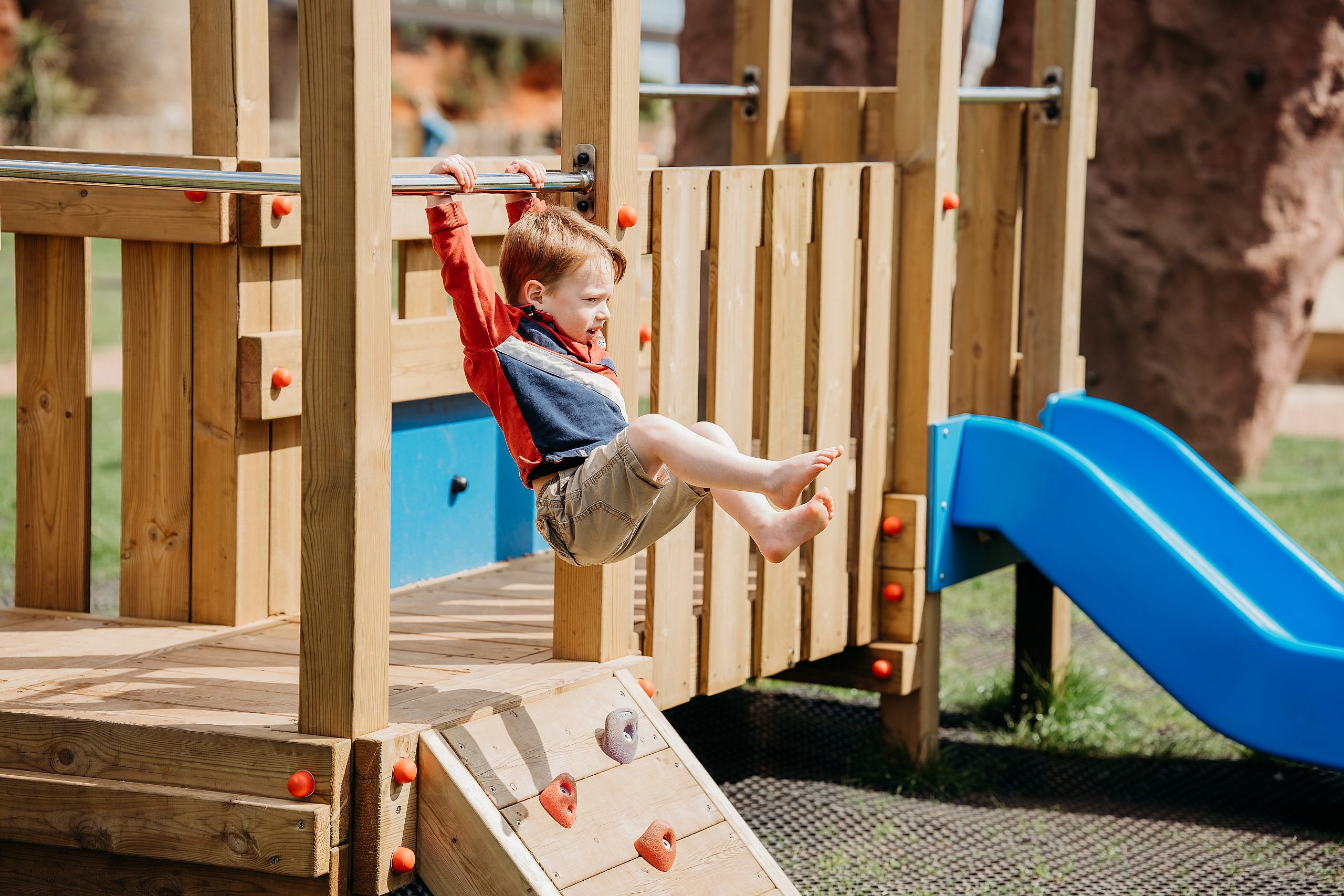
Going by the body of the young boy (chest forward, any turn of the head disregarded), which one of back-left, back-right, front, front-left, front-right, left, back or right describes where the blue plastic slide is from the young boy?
front-left

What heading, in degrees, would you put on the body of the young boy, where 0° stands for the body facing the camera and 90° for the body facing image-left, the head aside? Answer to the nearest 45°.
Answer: approximately 270°
